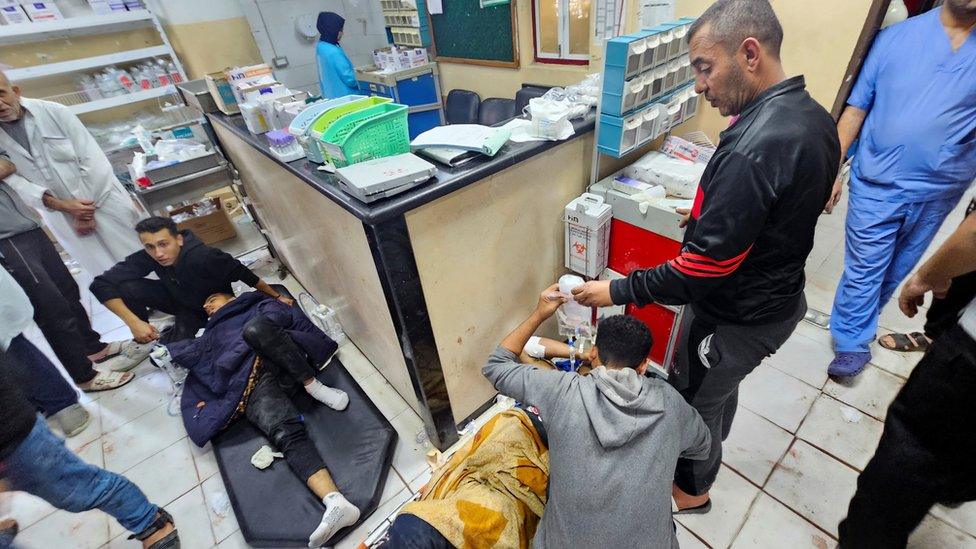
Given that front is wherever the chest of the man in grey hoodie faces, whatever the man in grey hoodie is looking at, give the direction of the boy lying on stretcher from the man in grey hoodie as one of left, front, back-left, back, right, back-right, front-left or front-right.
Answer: left

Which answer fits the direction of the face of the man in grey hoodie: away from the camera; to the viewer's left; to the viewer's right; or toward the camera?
away from the camera

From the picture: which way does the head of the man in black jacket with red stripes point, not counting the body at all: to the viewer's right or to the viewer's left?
to the viewer's left

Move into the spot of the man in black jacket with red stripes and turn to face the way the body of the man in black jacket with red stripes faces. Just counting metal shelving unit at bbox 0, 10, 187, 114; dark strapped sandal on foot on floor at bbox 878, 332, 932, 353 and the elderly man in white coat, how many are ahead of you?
2

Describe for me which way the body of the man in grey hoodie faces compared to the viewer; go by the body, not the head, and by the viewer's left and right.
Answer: facing away from the viewer

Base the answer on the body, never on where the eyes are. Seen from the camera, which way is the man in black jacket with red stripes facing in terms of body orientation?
to the viewer's left

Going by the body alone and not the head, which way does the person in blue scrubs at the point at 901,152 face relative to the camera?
toward the camera

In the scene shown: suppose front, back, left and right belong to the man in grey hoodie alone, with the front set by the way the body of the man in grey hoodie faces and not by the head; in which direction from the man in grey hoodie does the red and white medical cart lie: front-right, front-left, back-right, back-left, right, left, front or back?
front

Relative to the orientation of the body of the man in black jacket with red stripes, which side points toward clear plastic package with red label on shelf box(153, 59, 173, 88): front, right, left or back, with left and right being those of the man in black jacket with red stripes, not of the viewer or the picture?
front

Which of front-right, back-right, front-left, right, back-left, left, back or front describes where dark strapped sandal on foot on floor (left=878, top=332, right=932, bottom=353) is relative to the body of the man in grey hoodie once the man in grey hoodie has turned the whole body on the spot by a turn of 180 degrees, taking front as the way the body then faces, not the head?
back-left

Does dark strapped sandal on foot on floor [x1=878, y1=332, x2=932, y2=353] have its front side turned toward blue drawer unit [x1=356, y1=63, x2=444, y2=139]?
no

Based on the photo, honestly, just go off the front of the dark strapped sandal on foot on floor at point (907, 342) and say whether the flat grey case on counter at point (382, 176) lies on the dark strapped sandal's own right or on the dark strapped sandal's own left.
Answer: on the dark strapped sandal's own right
